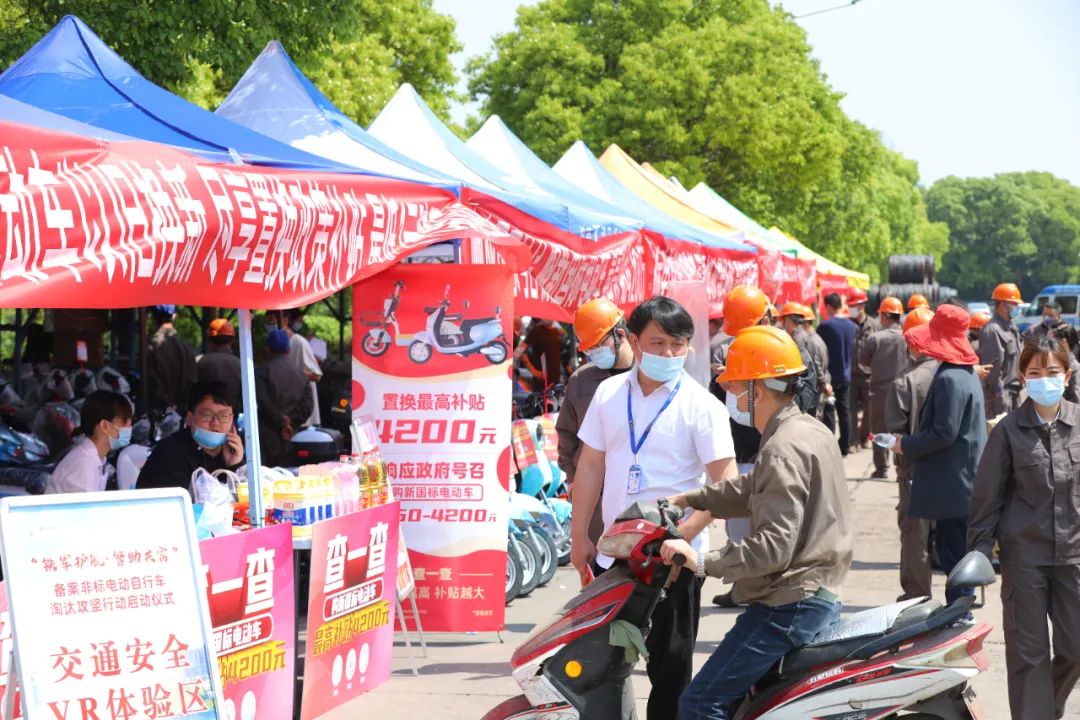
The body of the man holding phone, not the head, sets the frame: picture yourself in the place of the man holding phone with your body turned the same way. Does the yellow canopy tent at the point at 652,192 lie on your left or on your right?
on your left

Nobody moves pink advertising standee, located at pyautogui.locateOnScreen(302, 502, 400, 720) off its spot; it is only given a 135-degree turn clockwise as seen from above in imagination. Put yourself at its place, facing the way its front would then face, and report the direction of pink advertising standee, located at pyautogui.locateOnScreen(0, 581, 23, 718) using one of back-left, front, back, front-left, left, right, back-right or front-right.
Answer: front-left

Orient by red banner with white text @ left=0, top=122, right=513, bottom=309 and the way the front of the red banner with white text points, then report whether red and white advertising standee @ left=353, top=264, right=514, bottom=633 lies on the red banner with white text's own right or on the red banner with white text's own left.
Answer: on the red banner with white text's own left

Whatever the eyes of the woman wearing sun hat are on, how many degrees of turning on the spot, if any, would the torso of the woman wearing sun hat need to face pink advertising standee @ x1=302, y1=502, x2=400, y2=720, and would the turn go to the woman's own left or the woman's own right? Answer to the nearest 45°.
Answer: approximately 45° to the woman's own left

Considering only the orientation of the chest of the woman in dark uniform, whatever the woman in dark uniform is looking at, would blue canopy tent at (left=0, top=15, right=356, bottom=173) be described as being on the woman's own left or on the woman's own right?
on the woman's own right

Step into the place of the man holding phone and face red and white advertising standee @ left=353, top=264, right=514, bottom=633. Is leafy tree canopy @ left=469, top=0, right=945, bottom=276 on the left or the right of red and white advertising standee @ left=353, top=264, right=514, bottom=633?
left

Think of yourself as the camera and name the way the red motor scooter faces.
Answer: facing to the left of the viewer

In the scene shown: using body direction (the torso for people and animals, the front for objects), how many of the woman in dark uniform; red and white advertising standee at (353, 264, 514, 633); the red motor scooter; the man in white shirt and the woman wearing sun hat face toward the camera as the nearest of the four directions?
3

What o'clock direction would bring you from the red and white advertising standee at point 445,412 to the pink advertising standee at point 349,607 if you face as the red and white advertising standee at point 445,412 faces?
the pink advertising standee at point 349,607 is roughly at 1 o'clock from the red and white advertising standee at point 445,412.

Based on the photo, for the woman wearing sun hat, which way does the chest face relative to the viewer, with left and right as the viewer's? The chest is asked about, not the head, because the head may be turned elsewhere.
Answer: facing to the left of the viewer
